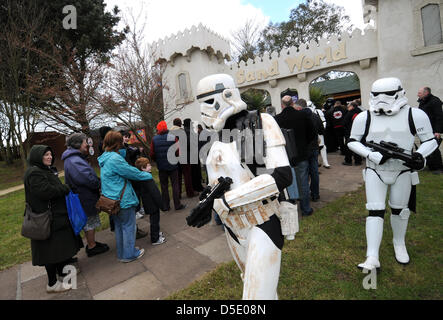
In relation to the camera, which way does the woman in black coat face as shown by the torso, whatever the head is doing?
to the viewer's right

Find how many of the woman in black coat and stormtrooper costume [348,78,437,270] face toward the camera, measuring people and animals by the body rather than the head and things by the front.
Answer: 1

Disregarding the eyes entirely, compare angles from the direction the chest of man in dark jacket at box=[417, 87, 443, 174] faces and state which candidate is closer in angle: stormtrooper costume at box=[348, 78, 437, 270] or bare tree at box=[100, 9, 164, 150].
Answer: the bare tree

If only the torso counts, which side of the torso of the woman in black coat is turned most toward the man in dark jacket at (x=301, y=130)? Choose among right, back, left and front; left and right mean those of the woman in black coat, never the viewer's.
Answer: front

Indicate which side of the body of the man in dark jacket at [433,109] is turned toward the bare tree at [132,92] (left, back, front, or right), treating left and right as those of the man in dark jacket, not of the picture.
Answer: front

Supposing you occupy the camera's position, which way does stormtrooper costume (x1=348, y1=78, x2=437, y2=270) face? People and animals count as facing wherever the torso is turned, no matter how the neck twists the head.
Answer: facing the viewer

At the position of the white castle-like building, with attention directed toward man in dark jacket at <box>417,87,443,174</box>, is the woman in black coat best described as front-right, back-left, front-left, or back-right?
front-right

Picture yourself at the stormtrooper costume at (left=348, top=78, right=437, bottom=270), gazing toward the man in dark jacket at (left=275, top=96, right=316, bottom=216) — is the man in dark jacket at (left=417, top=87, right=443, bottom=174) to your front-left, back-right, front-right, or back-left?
front-right

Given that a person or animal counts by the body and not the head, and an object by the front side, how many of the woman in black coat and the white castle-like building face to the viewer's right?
1

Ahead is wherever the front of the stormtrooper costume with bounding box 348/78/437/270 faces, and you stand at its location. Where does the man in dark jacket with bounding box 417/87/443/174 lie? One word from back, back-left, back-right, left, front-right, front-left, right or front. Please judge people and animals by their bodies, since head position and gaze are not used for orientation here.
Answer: back

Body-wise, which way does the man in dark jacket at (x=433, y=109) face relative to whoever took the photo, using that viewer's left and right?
facing to the left of the viewer

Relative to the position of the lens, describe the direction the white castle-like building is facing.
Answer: facing the viewer and to the left of the viewer

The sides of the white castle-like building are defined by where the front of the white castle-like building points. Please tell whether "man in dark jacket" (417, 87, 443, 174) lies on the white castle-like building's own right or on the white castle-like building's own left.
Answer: on the white castle-like building's own left

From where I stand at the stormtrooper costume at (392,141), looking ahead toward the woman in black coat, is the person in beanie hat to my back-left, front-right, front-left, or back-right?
front-right

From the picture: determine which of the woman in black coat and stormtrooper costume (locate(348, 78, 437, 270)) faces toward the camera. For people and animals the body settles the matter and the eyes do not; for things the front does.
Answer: the stormtrooper costume

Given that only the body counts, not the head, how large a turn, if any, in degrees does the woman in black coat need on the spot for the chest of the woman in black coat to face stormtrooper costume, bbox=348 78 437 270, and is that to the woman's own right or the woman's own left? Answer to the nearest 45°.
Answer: approximately 45° to the woman's own right
